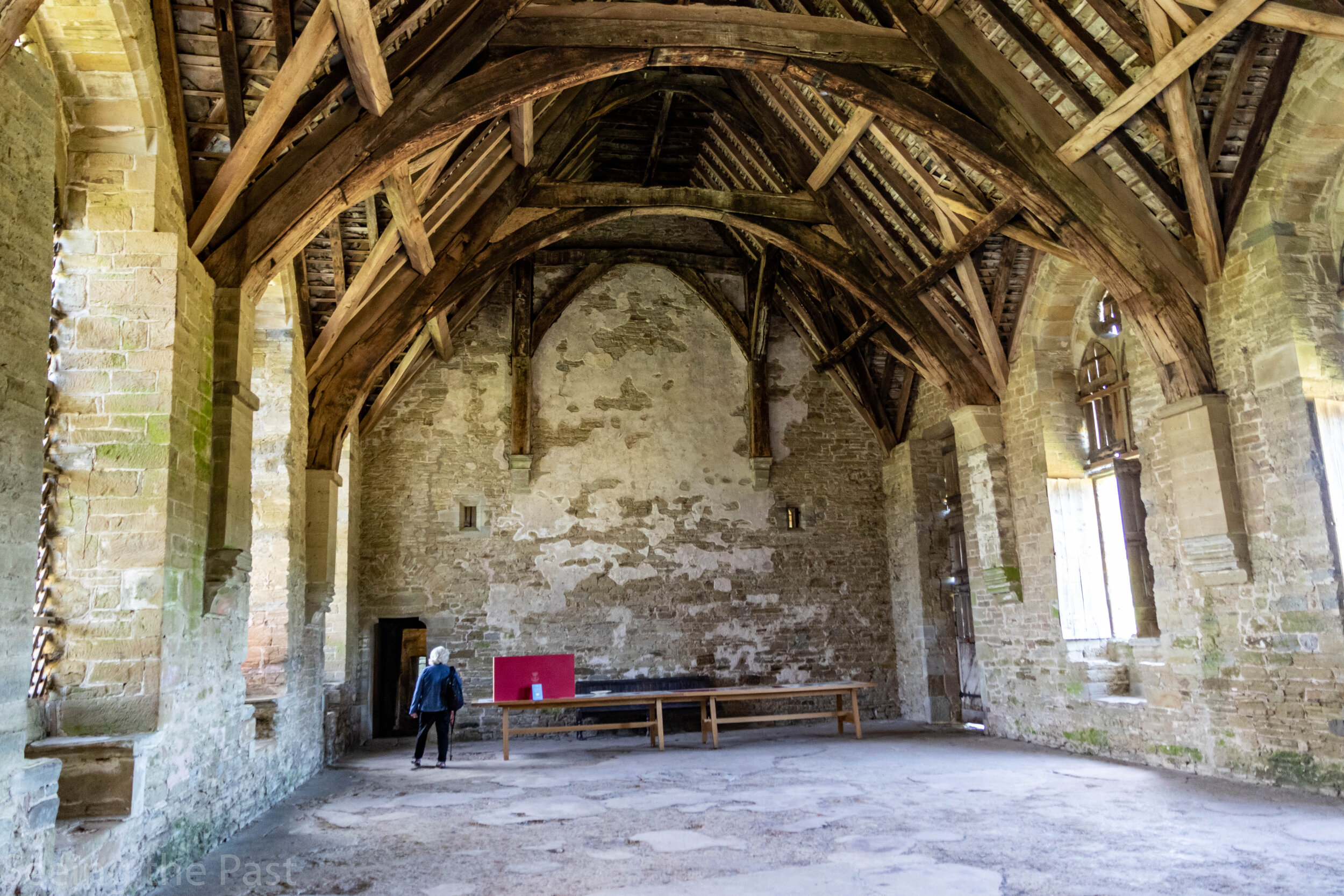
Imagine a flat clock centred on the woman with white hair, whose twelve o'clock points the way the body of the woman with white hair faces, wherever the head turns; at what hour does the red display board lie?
The red display board is roughly at 2 o'clock from the woman with white hair.

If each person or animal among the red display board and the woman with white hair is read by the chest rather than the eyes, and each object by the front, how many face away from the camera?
1

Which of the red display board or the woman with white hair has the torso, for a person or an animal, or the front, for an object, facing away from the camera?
the woman with white hair

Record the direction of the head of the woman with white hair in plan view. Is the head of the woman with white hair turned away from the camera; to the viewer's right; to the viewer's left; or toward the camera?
away from the camera

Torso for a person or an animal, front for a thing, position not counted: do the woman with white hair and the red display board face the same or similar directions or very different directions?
very different directions

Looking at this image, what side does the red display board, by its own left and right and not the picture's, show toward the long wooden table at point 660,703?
left

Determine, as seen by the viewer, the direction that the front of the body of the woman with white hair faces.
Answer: away from the camera

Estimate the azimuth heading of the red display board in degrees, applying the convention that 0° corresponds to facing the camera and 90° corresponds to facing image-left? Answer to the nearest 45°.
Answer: approximately 0°

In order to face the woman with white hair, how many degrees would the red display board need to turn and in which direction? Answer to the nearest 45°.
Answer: approximately 45° to its right

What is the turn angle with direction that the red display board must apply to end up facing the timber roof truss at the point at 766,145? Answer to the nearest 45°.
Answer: approximately 45° to its left

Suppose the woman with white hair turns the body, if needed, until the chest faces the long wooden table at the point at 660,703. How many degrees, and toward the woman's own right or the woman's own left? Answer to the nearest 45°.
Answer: approximately 90° to the woman's own right
